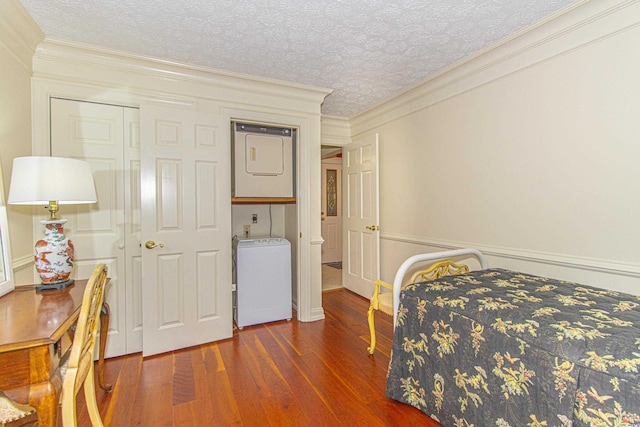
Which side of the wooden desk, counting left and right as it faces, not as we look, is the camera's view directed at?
right

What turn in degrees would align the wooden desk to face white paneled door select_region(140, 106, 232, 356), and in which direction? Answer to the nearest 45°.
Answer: approximately 45° to its left

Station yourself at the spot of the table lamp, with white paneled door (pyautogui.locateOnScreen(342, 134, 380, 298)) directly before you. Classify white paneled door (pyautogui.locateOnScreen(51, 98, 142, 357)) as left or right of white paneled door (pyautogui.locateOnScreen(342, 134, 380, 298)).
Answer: left

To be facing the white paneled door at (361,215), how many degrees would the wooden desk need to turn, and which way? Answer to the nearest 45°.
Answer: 0° — it already faces it
